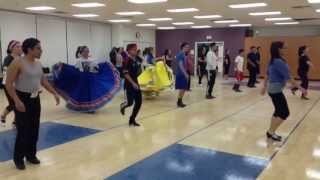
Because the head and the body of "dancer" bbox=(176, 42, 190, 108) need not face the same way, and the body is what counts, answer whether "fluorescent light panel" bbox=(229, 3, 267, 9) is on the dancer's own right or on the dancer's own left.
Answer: on the dancer's own left

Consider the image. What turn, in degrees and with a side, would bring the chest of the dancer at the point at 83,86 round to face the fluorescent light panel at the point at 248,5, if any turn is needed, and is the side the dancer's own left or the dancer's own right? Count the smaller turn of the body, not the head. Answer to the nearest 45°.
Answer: approximately 90° to the dancer's own left

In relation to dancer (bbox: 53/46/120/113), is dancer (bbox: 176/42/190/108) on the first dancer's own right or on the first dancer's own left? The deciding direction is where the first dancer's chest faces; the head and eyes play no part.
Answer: on the first dancer's own left

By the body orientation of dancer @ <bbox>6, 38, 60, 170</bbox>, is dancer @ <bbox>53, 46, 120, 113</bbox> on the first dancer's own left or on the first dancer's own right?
on the first dancer's own left

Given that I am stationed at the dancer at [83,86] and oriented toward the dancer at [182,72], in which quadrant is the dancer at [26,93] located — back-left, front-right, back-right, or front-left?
back-right
